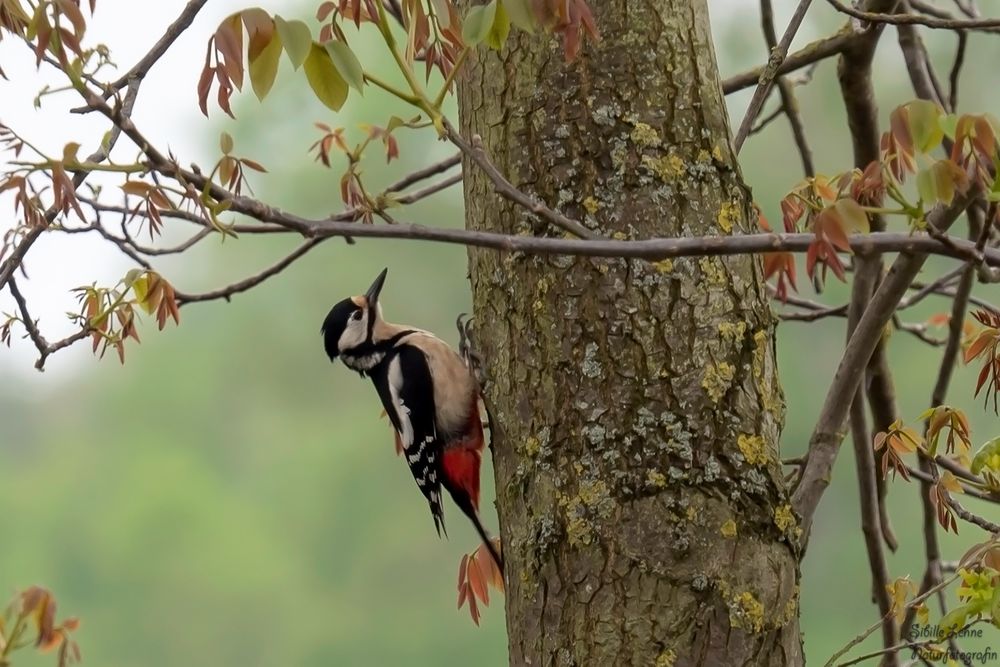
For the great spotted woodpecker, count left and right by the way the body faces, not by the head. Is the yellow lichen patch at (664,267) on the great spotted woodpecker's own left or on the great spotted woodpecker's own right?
on the great spotted woodpecker's own right

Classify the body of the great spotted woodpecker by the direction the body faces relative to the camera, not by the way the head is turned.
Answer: to the viewer's right
